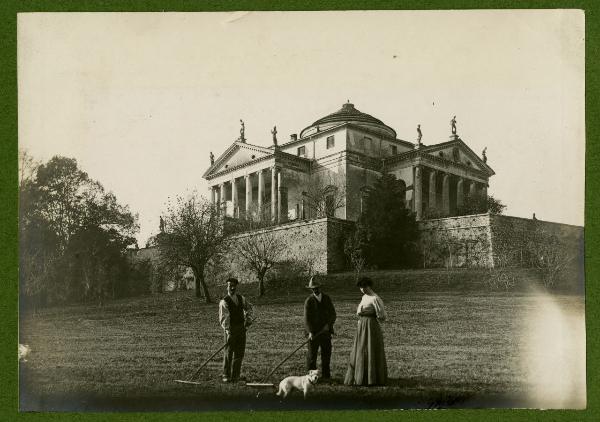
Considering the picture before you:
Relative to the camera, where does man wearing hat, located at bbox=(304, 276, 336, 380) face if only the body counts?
toward the camera

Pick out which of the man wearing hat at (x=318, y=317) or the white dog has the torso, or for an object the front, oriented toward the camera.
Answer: the man wearing hat

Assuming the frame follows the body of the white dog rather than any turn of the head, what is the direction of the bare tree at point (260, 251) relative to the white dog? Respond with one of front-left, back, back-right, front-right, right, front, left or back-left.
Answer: left

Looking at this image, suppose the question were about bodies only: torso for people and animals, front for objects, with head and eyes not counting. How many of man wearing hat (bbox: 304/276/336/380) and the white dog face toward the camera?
1

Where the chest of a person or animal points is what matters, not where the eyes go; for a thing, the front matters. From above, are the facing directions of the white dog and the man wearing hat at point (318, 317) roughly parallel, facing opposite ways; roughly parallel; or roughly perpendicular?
roughly perpendicular

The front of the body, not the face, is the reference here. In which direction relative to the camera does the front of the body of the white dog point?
to the viewer's right
